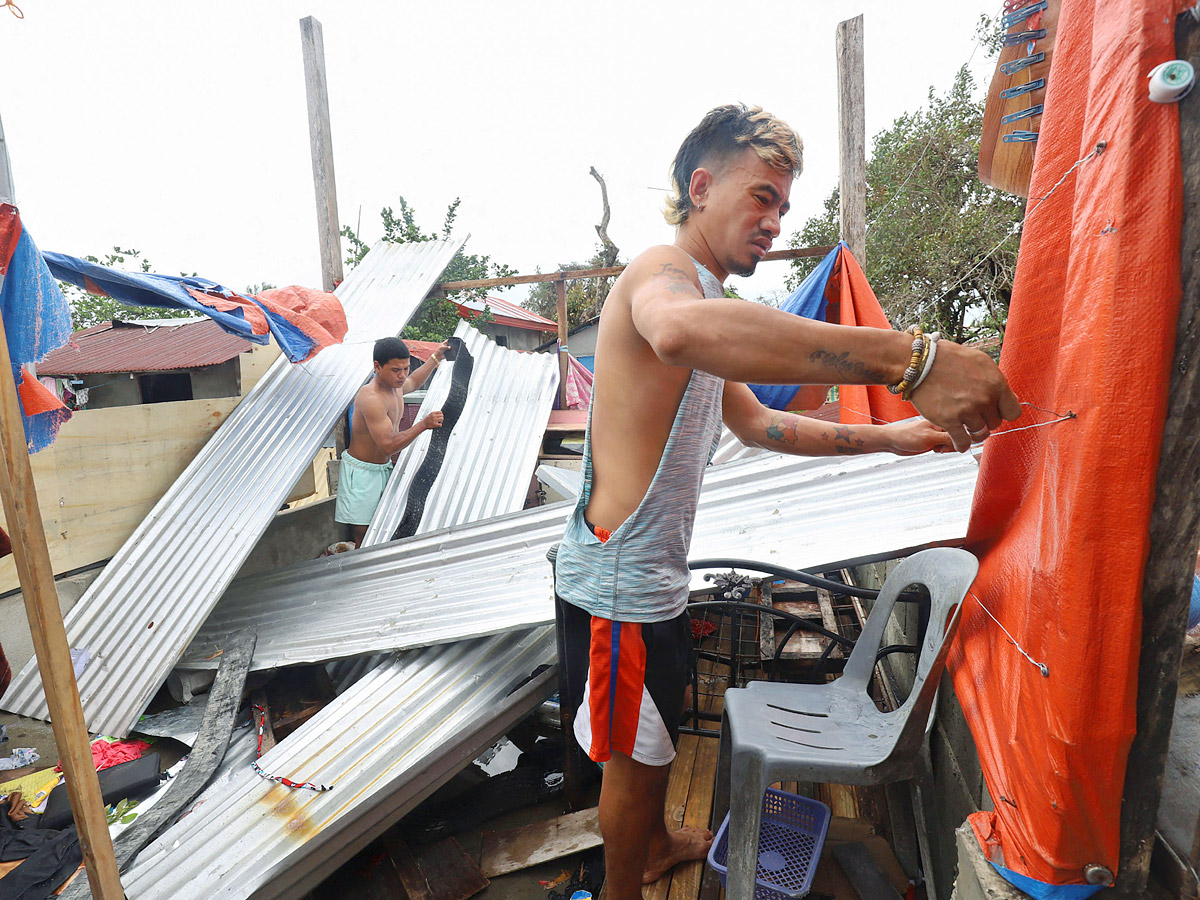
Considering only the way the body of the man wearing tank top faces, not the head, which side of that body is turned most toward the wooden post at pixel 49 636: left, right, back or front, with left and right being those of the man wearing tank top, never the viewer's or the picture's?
back

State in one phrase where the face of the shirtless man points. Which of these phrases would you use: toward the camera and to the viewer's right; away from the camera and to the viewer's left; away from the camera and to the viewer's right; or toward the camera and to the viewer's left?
toward the camera and to the viewer's right

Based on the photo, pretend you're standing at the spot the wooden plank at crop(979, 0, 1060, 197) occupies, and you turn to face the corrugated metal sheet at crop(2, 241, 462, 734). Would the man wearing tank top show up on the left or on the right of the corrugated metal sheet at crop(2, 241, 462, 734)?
left

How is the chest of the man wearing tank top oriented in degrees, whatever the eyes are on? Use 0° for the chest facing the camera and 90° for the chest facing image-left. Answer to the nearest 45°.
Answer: approximately 270°

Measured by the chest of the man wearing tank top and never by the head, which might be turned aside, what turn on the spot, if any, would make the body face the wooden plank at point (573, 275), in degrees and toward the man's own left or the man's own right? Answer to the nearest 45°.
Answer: approximately 90° to the man's own left

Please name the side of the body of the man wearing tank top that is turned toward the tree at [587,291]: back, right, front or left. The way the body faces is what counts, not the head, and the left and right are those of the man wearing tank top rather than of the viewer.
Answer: left
